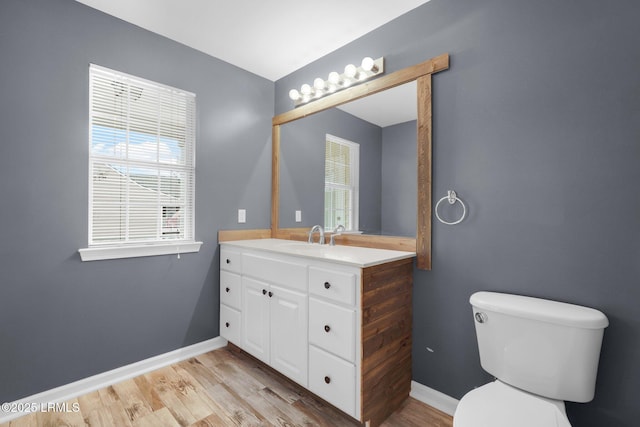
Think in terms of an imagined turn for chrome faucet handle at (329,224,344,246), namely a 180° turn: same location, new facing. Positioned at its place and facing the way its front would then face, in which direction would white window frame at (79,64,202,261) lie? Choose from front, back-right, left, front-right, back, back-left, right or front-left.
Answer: back-left

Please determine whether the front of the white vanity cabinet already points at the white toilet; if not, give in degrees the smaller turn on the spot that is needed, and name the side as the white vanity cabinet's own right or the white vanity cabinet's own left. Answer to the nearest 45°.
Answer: approximately 90° to the white vanity cabinet's own left

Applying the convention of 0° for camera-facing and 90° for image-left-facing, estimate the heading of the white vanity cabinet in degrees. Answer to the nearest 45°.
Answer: approximately 45°

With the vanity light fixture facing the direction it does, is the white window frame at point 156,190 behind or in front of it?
in front

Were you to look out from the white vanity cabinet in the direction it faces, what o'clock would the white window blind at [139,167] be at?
The white window blind is roughly at 2 o'clock from the white vanity cabinet.

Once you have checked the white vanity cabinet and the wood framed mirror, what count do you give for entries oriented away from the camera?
0

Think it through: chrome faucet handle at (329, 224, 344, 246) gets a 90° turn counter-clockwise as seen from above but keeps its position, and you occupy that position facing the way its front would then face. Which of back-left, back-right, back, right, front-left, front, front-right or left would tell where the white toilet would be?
front

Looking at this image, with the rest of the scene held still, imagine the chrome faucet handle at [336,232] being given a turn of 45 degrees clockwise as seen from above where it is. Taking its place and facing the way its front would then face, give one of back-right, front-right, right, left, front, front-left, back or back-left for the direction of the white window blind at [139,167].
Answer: front

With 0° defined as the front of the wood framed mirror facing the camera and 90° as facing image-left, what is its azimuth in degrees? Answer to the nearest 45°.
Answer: approximately 45°
